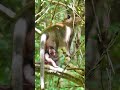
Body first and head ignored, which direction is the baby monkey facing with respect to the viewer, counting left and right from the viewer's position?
facing the viewer and to the right of the viewer
